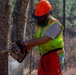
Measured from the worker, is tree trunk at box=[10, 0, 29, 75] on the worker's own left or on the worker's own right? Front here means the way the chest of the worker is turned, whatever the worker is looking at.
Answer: on the worker's own right

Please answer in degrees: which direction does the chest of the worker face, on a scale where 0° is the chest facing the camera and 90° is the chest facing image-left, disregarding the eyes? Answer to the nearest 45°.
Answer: approximately 45°

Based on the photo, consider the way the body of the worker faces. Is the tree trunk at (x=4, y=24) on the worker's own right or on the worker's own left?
on the worker's own right
